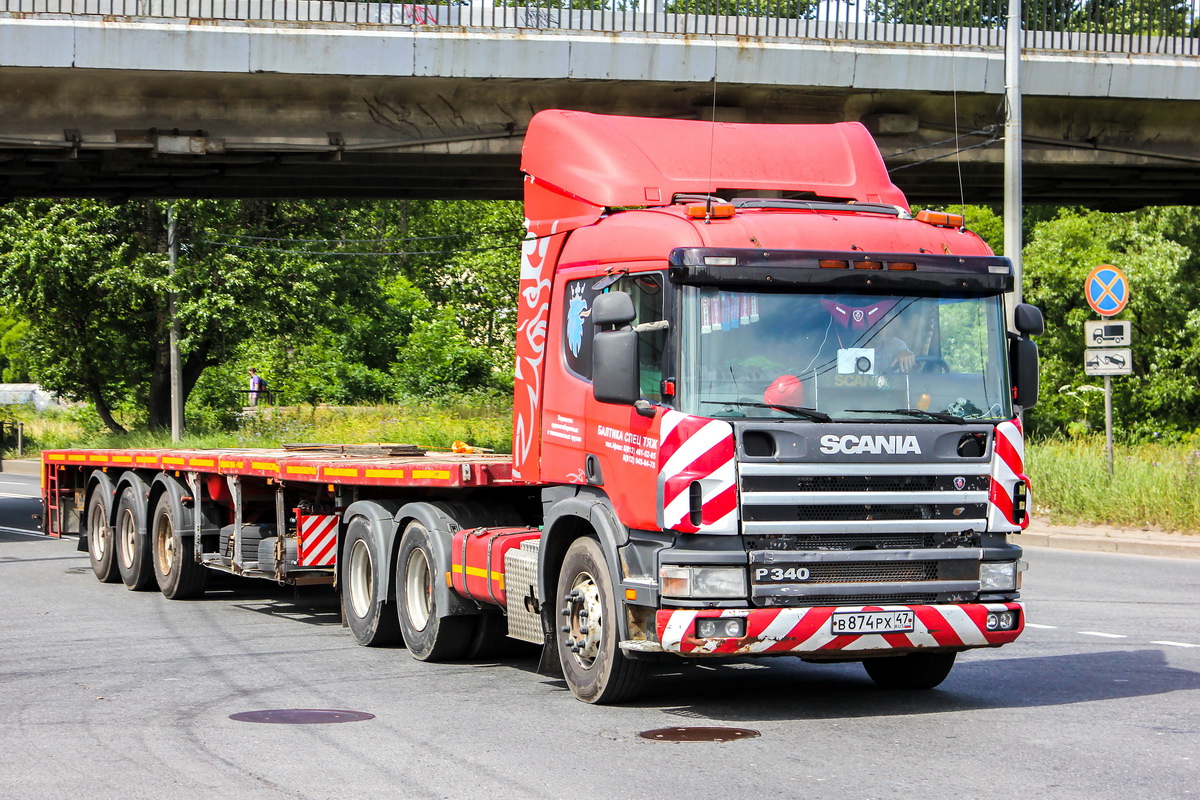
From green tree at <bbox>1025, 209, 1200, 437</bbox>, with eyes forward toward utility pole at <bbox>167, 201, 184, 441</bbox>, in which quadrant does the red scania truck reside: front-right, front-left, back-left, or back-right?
front-left

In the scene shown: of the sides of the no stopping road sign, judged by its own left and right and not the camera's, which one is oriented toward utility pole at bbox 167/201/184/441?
right

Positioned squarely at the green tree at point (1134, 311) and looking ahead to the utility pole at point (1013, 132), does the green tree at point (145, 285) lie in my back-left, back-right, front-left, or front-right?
front-right

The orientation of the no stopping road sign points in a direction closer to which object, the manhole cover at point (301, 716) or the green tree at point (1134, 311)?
the manhole cover

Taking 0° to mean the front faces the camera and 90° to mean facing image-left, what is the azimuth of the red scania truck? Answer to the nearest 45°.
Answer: approximately 315°

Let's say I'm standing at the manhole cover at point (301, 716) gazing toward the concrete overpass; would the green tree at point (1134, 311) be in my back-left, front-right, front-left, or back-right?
front-right

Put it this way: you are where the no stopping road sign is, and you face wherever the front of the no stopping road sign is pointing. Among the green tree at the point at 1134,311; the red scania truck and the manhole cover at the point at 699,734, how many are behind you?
1

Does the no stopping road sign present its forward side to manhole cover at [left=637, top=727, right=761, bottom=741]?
yes

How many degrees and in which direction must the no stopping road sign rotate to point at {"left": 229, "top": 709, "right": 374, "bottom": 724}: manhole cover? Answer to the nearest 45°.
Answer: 0° — it already faces it

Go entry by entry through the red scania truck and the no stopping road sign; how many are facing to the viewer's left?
0

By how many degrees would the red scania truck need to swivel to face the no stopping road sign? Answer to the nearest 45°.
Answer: approximately 90° to its left

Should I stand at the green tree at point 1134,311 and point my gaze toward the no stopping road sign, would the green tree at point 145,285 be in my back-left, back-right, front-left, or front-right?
front-right

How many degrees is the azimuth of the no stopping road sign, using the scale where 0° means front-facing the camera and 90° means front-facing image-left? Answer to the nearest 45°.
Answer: approximately 0°

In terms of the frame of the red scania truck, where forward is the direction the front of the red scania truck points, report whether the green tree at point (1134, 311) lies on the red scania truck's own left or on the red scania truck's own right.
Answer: on the red scania truck's own left

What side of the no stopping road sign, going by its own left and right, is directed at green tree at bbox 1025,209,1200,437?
back
